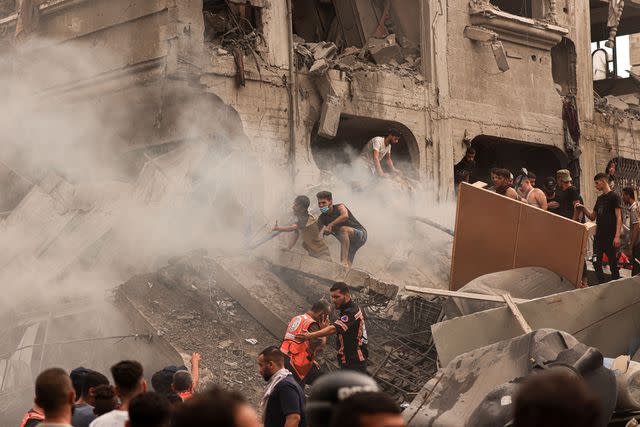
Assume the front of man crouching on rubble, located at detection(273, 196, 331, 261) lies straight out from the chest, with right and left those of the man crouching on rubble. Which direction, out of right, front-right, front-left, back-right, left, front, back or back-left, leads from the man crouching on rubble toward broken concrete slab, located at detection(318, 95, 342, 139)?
right

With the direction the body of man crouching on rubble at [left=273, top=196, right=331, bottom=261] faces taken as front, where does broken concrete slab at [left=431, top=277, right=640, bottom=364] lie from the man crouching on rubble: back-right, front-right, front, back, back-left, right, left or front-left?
back-left

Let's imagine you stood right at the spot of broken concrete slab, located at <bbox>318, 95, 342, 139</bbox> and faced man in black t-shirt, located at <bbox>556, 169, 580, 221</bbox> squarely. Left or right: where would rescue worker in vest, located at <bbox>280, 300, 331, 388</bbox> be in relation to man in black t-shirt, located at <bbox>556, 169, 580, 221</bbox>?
right

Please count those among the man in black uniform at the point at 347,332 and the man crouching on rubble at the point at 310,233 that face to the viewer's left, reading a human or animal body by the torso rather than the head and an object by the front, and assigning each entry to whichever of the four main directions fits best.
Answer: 2

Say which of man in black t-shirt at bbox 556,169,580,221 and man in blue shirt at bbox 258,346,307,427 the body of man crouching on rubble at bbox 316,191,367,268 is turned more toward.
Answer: the man in blue shirt

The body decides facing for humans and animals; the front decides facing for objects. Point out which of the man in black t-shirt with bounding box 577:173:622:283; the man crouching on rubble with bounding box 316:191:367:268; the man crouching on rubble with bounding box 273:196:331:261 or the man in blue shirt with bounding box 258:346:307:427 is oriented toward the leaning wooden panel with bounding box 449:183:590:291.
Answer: the man in black t-shirt

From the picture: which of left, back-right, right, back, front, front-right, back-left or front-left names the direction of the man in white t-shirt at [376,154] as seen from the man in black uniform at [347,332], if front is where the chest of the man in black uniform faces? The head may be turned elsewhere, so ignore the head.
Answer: right

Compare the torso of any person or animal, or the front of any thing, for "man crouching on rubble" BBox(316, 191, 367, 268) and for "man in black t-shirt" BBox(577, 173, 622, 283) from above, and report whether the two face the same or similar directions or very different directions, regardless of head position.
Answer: same or similar directions

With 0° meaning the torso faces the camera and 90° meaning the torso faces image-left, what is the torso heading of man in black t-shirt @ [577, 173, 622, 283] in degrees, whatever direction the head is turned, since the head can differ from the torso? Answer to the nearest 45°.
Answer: approximately 45°

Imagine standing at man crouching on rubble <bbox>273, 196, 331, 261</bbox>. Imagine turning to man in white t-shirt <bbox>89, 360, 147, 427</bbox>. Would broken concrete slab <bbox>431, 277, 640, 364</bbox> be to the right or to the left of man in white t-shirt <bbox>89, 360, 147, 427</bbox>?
left

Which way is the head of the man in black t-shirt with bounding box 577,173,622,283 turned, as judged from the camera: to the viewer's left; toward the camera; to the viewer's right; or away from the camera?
to the viewer's left

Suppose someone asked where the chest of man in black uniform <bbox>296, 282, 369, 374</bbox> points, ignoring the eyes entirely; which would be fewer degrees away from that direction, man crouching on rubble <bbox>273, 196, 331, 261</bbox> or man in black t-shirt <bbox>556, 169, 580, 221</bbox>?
the man crouching on rubble

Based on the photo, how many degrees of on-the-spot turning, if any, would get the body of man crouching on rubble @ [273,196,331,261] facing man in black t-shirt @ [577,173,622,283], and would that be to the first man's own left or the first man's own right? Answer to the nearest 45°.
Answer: approximately 180°

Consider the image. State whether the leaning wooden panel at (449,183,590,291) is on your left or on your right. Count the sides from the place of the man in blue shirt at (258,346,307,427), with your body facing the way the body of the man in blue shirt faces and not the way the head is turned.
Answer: on your right
